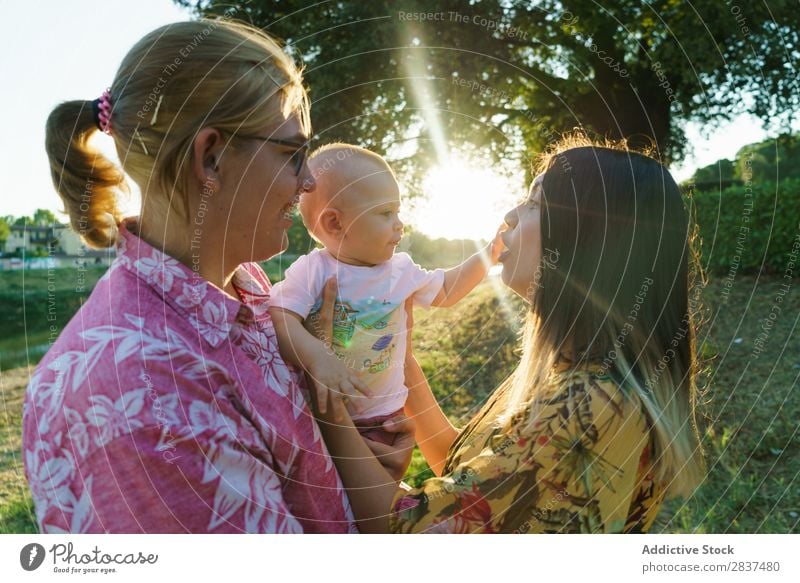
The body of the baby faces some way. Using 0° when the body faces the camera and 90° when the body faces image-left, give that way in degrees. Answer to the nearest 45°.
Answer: approximately 315°

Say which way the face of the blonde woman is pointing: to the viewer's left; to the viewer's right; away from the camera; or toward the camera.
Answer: to the viewer's right

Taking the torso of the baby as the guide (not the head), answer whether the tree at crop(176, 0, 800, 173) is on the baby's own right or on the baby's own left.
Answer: on the baby's own left

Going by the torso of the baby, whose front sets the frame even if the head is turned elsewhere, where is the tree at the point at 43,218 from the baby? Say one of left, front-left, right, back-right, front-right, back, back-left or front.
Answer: back

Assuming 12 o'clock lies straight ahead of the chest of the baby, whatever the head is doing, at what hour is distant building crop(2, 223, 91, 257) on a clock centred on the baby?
The distant building is roughly at 6 o'clock from the baby.

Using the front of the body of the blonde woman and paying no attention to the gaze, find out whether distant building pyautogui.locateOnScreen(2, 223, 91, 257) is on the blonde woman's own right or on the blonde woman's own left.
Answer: on the blonde woman's own left

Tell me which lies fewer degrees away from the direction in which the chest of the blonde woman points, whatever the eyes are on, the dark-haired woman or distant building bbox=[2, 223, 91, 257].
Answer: the dark-haired woman

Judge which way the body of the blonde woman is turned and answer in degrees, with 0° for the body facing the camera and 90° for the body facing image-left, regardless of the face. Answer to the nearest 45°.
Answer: approximately 270°

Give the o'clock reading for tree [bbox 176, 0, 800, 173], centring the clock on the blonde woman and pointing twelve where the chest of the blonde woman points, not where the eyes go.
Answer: The tree is roughly at 10 o'clock from the blonde woman.

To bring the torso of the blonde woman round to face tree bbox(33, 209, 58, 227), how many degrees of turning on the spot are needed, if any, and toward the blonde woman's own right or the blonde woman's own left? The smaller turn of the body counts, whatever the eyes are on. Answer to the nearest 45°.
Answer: approximately 90° to the blonde woman's own left
